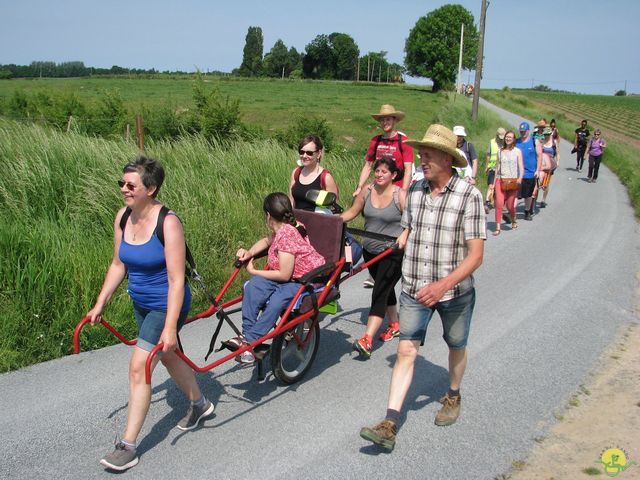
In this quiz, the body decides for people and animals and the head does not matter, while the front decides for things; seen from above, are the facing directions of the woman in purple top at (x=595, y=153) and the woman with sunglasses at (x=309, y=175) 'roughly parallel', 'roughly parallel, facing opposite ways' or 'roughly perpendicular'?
roughly parallel

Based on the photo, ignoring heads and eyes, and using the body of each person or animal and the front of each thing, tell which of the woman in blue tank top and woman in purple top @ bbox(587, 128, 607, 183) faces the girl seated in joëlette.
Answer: the woman in purple top

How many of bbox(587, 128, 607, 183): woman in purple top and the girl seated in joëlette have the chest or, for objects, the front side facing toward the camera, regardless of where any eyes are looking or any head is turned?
1

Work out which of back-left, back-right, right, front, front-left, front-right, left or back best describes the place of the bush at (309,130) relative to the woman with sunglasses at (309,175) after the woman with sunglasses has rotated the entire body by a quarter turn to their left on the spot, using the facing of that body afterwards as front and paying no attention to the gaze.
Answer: back-left

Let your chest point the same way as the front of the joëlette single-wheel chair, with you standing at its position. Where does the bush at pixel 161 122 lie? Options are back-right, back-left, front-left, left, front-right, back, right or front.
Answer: back-right

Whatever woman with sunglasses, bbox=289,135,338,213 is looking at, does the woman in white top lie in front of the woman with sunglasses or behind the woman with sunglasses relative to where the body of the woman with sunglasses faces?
behind

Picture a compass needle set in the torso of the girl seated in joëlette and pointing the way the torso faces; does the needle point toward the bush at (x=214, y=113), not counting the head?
no

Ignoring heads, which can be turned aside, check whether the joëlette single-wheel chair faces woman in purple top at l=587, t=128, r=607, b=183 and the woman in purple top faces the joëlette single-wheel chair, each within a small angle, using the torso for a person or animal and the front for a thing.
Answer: no

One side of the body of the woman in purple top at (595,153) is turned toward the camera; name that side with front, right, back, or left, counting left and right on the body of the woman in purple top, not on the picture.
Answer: front

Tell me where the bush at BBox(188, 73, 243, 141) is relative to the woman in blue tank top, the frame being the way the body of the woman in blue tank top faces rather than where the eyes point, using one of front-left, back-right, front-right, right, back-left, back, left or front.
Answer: back-right

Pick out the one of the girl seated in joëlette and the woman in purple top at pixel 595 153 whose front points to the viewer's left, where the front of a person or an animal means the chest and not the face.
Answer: the girl seated in joëlette

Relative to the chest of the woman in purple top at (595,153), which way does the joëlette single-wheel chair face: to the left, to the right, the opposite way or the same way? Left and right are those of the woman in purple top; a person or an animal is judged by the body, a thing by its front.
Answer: the same way

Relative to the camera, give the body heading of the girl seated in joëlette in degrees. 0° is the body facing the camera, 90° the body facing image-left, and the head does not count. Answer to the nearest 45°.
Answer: approximately 90°

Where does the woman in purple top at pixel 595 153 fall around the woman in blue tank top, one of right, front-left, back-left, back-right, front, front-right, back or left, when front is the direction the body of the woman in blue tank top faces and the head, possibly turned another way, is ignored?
back

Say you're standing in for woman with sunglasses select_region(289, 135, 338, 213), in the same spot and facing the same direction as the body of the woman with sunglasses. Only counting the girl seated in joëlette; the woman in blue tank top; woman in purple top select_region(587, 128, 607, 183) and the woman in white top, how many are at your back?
2

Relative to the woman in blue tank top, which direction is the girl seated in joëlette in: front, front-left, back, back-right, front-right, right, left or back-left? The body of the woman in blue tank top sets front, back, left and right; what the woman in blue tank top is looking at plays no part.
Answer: back

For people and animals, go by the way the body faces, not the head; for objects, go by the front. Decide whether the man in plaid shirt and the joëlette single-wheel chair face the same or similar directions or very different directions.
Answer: same or similar directions

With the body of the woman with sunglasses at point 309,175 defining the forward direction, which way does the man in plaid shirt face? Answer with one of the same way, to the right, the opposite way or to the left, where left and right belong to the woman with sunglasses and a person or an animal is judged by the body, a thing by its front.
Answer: the same way

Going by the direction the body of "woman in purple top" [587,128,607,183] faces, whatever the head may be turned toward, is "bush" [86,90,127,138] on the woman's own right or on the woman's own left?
on the woman's own right

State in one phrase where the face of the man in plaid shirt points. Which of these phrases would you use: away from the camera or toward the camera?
toward the camera

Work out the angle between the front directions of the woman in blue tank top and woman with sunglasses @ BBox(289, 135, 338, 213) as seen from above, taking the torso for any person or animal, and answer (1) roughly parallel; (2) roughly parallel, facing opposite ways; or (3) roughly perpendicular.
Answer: roughly parallel
